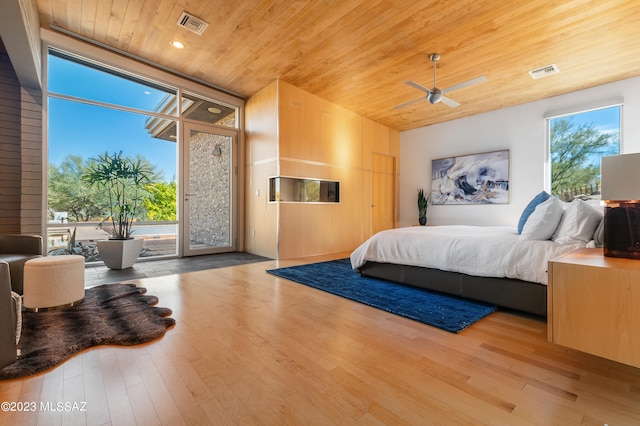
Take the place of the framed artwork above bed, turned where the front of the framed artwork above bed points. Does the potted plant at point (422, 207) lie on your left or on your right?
on your right

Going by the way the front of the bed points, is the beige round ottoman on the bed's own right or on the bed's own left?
on the bed's own left

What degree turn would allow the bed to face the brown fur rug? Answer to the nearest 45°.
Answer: approximately 90° to its left

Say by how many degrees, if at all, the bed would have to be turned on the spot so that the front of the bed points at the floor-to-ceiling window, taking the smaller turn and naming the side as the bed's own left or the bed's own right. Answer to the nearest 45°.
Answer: approximately 45° to the bed's own left

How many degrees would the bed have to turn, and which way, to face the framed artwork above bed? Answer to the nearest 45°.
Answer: approximately 45° to its right

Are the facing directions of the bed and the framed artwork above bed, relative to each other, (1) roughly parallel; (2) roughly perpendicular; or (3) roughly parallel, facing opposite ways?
roughly perpendicular

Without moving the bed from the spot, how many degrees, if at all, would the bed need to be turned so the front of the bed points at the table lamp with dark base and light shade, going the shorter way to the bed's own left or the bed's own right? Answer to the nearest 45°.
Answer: approximately 180°

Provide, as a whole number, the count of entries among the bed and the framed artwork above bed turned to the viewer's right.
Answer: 0

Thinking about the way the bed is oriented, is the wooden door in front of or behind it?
in front

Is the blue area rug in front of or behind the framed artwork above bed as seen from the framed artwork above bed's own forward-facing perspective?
in front

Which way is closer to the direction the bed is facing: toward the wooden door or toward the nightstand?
the wooden door

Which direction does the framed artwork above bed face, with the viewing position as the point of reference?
facing the viewer and to the left of the viewer

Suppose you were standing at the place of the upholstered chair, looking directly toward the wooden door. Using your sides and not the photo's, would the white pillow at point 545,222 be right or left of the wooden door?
right

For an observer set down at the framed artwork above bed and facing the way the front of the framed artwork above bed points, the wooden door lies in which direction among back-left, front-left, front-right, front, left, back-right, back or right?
front-right

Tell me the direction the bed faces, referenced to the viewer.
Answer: facing away from the viewer and to the left of the viewer

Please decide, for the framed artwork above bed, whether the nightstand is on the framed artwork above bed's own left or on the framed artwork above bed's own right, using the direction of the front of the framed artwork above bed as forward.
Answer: on the framed artwork above bed's own left

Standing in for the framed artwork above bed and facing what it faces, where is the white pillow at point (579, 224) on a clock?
The white pillow is roughly at 10 o'clock from the framed artwork above bed.
